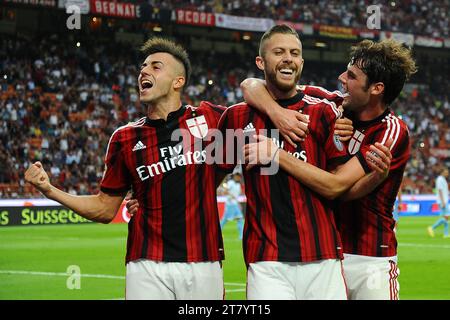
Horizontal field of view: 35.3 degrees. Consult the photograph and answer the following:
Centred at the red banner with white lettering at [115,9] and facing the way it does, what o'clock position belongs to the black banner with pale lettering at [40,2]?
the black banner with pale lettering at [40,2] is roughly at 2 o'clock from the red banner with white lettering at [115,9].

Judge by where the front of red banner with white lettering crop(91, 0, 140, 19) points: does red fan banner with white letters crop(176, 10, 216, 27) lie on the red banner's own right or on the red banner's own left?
on the red banner's own left

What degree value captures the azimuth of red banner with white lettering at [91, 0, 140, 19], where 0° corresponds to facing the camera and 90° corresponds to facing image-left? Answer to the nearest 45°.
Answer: approximately 0°
